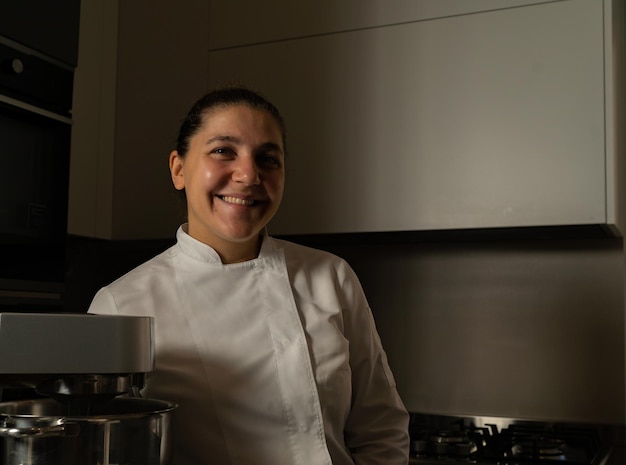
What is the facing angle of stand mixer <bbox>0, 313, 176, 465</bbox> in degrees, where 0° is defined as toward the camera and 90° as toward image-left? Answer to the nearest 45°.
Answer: approximately 270°

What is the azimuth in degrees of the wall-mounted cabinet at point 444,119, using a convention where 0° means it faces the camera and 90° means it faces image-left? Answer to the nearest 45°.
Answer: approximately 45°

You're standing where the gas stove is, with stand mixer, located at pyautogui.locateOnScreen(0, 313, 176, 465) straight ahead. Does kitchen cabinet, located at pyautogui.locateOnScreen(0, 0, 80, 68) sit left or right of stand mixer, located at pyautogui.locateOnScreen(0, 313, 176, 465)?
right

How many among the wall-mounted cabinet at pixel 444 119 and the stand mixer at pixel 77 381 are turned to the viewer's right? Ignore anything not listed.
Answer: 1

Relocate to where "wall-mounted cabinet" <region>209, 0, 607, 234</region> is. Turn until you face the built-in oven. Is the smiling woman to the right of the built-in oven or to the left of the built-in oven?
left

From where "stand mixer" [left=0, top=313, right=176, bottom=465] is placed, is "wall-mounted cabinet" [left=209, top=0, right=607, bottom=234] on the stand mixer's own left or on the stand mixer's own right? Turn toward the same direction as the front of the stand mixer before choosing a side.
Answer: on the stand mixer's own left

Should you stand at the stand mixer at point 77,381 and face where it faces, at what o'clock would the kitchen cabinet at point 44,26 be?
The kitchen cabinet is roughly at 9 o'clock from the stand mixer.

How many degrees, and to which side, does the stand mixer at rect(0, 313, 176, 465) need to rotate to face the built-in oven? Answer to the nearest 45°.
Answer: approximately 90° to its left
